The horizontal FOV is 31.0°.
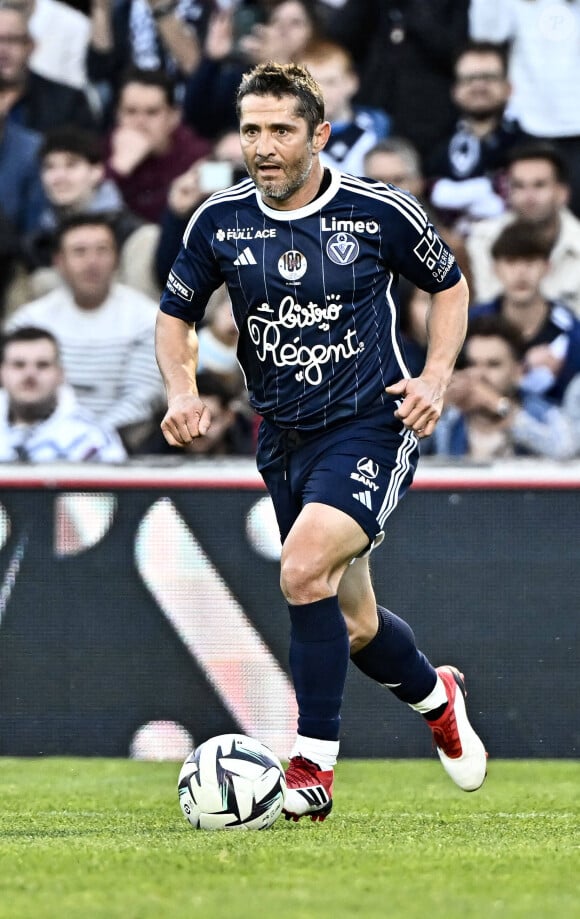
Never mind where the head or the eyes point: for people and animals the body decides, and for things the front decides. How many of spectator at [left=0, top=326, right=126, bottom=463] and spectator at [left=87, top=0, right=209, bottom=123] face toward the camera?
2

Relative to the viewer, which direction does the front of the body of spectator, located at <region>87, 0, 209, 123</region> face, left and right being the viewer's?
facing the viewer

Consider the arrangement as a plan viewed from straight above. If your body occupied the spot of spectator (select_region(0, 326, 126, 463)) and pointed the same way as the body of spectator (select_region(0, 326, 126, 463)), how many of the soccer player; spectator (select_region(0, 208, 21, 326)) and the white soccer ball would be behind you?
1

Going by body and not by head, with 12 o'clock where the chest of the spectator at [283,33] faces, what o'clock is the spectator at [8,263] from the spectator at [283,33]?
the spectator at [8,263] is roughly at 1 o'clock from the spectator at [283,33].

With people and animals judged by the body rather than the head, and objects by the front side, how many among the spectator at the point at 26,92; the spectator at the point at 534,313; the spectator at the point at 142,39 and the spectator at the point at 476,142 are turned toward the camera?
4

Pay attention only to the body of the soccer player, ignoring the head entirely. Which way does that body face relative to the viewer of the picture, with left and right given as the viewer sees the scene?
facing the viewer and to the left of the viewer

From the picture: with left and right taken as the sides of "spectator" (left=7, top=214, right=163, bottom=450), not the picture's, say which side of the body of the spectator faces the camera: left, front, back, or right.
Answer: front

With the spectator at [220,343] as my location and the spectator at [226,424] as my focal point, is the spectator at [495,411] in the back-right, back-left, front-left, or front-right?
front-left

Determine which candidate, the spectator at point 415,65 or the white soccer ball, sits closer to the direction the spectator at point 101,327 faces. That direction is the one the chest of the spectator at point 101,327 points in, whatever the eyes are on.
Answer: the white soccer ball
